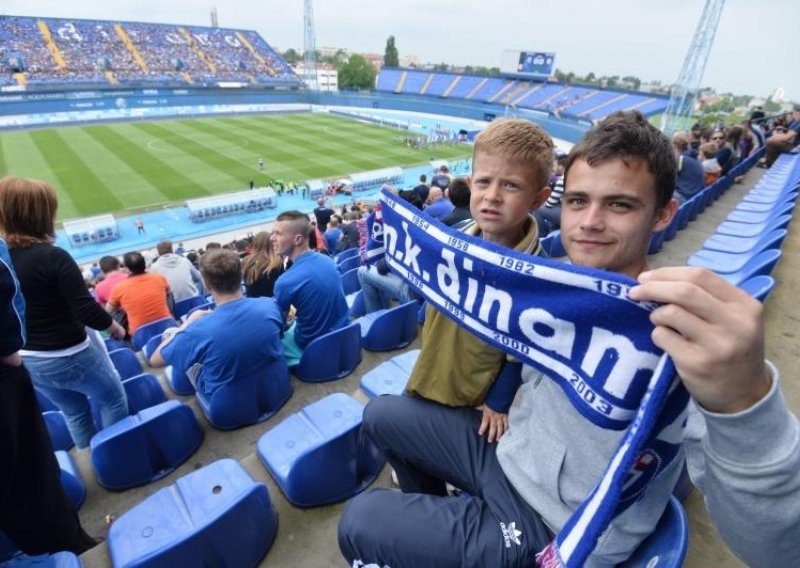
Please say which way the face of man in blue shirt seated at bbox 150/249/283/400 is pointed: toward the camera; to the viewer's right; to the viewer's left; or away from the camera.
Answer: away from the camera

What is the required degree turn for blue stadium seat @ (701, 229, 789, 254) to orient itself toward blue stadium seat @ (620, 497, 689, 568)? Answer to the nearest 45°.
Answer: approximately 90° to its left

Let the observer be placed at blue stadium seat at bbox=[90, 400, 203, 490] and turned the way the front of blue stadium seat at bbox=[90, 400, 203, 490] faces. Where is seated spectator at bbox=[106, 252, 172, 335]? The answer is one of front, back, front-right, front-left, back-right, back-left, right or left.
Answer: front-right

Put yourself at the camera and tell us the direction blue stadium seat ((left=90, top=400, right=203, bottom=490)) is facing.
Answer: facing away from the viewer and to the left of the viewer

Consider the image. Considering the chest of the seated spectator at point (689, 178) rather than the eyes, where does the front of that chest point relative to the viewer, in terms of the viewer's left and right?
facing to the left of the viewer

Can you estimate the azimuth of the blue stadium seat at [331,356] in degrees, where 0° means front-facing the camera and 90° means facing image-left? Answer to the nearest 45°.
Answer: approximately 135°

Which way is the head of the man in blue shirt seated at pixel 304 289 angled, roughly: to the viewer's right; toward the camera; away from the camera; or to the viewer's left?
to the viewer's left

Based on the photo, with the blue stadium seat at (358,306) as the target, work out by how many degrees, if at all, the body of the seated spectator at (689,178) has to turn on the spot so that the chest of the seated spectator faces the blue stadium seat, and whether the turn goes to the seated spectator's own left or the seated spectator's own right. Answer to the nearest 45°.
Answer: approximately 45° to the seated spectator's own left

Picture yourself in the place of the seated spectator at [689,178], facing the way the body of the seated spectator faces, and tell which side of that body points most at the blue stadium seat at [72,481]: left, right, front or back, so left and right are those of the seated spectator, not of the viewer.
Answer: left

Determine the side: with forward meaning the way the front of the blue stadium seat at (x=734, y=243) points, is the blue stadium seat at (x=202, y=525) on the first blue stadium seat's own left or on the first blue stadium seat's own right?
on the first blue stadium seat's own left

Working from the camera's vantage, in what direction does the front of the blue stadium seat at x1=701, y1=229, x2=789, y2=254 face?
facing to the left of the viewer

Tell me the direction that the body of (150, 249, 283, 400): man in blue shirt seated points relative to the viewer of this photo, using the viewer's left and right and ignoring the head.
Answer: facing away from the viewer and to the left of the viewer

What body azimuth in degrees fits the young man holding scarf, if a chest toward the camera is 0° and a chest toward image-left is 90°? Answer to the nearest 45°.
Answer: approximately 45°

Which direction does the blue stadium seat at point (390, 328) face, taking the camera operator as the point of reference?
facing away from the viewer and to the left of the viewer

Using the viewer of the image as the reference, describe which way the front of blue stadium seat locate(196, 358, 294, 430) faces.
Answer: facing away from the viewer and to the left of the viewer

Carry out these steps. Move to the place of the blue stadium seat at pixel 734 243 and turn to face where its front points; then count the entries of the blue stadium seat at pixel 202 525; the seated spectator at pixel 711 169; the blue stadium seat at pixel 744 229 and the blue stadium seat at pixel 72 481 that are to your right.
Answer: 2

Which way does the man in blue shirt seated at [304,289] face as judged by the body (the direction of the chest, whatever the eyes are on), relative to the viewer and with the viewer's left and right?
facing away from the viewer and to the left of the viewer
